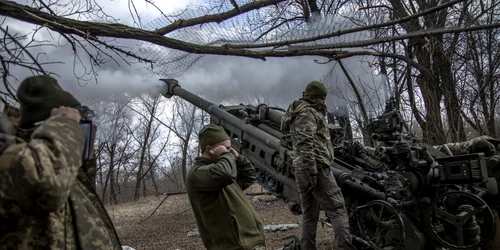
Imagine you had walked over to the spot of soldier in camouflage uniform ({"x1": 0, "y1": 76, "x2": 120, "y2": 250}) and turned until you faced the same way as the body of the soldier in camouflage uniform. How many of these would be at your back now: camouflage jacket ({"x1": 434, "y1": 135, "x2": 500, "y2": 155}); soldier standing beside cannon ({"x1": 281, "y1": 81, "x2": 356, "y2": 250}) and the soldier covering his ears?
0

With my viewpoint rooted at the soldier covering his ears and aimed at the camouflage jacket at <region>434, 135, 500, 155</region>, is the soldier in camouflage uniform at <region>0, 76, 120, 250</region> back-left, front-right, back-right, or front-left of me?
back-right

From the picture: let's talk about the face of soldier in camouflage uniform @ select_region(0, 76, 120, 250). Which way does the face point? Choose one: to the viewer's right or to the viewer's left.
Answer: to the viewer's right

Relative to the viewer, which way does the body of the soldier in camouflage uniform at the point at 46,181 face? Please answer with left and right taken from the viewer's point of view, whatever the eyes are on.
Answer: facing to the right of the viewer

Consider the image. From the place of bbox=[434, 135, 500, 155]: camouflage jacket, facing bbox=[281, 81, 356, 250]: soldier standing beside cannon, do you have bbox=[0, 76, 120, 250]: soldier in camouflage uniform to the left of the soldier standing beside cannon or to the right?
left

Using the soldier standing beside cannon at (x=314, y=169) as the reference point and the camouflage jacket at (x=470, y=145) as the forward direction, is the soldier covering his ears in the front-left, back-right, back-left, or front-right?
back-right

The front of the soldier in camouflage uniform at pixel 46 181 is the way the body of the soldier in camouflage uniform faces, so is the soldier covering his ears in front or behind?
in front
